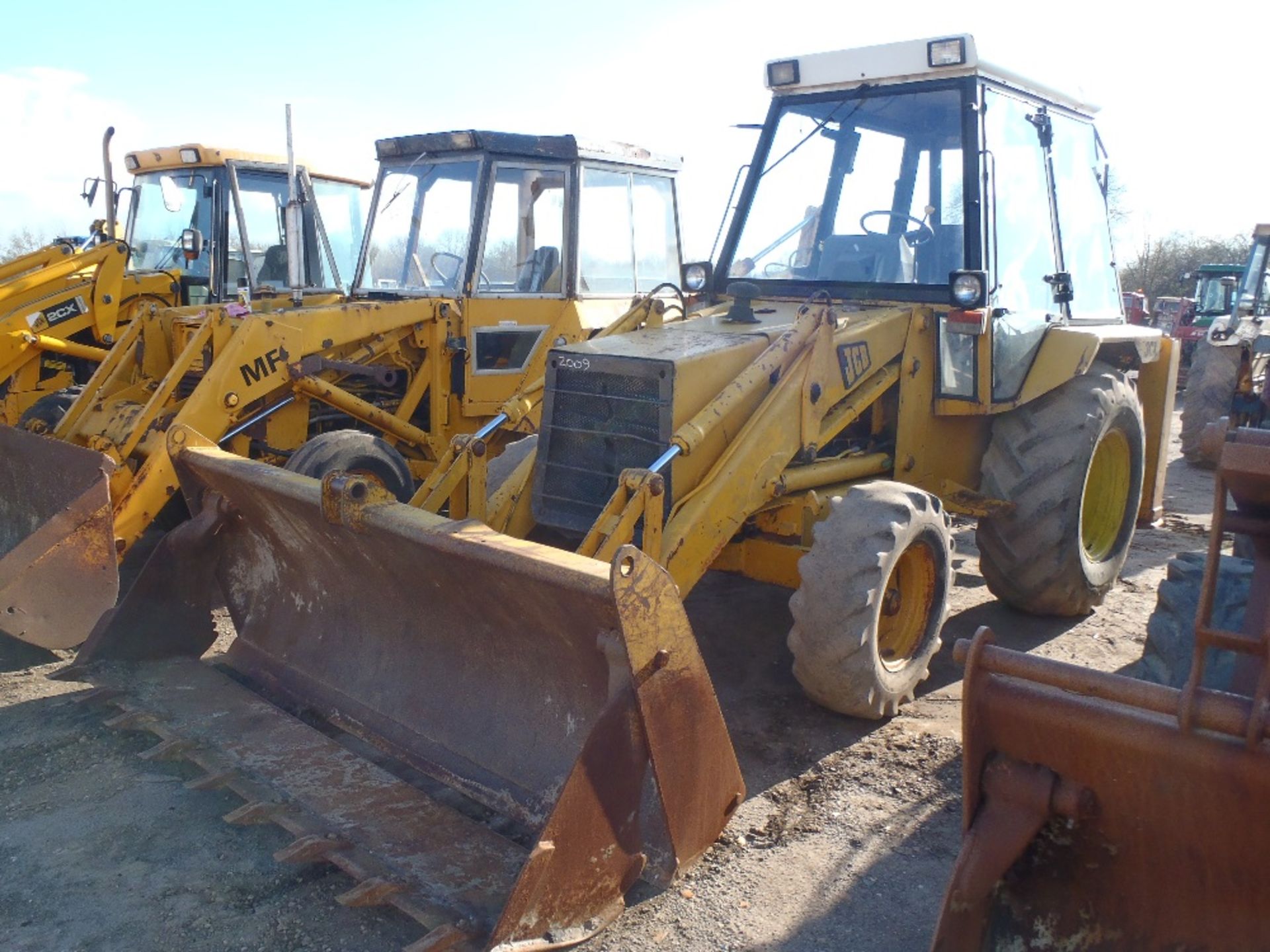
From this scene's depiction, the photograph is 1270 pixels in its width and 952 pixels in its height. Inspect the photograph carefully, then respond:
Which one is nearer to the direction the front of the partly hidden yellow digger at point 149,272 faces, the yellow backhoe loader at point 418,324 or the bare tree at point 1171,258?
the yellow backhoe loader

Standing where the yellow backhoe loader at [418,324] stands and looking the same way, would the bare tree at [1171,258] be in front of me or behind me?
behind

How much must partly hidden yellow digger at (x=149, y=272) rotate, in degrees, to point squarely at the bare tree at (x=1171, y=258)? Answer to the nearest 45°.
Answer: approximately 180°

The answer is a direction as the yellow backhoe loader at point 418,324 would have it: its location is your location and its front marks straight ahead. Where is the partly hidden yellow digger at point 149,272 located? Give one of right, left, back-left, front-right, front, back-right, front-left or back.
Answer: right

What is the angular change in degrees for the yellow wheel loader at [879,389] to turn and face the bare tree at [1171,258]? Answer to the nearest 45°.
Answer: approximately 135° to its right

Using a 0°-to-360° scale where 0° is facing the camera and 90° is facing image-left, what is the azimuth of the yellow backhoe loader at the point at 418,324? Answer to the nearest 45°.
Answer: approximately 45°

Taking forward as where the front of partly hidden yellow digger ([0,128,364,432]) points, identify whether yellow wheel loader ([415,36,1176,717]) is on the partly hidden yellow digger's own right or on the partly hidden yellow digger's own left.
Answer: on the partly hidden yellow digger's own left

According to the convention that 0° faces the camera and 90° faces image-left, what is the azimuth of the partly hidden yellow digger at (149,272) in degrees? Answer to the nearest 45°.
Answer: approximately 45°

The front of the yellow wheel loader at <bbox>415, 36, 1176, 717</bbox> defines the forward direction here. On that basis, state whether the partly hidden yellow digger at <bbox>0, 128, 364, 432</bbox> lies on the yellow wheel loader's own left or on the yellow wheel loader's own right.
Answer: on the yellow wheel loader's own right

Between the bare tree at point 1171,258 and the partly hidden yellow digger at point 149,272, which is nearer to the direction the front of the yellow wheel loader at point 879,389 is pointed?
the partly hidden yellow digger
